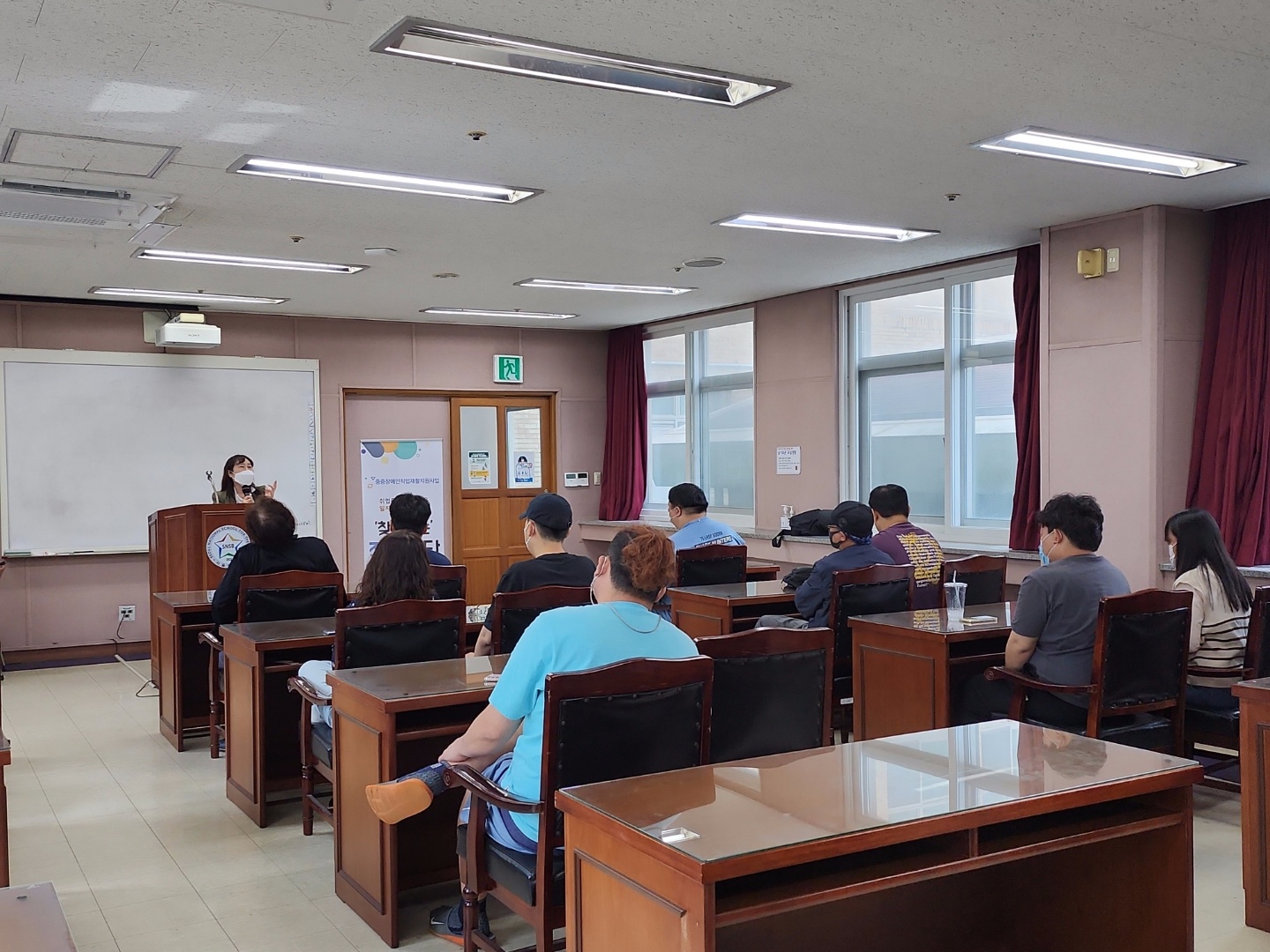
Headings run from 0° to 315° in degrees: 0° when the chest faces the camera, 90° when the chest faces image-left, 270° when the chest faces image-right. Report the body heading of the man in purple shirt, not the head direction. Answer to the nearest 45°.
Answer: approximately 135°

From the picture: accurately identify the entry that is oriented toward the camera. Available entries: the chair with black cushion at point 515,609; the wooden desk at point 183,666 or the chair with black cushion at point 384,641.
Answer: the wooden desk

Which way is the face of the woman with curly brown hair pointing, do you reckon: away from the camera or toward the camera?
away from the camera

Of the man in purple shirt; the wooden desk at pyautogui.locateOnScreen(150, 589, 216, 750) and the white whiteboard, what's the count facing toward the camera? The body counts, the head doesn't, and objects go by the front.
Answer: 2

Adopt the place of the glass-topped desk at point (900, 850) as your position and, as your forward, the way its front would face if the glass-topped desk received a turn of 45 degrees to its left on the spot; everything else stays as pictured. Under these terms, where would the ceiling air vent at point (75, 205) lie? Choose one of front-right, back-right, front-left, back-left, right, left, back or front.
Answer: back-left

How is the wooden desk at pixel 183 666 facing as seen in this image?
toward the camera

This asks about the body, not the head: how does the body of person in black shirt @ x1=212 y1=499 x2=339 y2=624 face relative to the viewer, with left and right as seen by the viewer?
facing away from the viewer

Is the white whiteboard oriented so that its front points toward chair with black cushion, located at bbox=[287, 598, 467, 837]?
yes

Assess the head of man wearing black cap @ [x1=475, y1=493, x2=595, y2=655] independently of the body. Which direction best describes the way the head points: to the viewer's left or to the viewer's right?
to the viewer's left

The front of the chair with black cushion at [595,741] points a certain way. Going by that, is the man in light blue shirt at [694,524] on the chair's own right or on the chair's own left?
on the chair's own right

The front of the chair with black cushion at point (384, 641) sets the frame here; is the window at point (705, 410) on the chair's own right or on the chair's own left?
on the chair's own right

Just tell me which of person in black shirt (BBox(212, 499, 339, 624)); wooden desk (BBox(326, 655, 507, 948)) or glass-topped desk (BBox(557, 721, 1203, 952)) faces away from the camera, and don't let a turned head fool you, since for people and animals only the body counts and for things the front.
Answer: the person in black shirt

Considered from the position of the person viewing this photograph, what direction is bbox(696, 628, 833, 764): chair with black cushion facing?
facing away from the viewer and to the left of the viewer

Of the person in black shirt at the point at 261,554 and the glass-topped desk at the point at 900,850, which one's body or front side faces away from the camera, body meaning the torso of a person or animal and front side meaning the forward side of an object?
the person in black shirt

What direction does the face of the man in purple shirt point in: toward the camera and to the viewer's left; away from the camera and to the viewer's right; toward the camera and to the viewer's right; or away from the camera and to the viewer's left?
away from the camera and to the viewer's left

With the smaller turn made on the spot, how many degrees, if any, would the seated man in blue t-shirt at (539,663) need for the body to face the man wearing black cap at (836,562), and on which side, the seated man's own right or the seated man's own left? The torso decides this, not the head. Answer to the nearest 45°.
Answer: approximately 90° to the seated man's own right

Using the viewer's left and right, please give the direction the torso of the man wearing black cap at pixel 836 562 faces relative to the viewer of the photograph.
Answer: facing away from the viewer and to the left of the viewer

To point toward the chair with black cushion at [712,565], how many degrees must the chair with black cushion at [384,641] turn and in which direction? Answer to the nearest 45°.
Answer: approximately 90° to its right

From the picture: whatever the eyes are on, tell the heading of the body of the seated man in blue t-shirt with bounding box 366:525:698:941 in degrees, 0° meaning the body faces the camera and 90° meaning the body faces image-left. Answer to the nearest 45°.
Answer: approximately 135°
